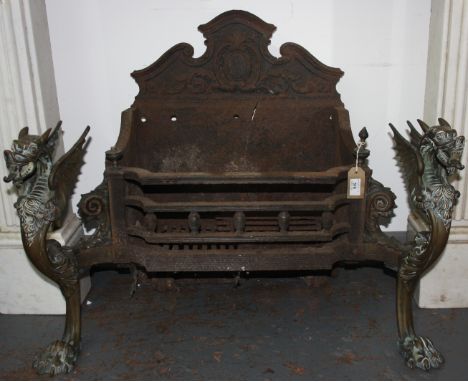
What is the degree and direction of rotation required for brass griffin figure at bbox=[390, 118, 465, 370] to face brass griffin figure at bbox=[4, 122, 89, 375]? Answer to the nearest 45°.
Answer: approximately 135° to its right

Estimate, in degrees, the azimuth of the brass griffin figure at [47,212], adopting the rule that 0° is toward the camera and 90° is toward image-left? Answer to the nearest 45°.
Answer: approximately 45°

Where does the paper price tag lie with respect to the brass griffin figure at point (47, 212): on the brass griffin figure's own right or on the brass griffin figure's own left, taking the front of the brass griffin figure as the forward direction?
on the brass griffin figure's own left

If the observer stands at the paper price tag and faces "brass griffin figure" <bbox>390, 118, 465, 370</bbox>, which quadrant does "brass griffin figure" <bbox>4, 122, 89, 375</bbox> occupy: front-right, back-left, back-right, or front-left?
back-right
